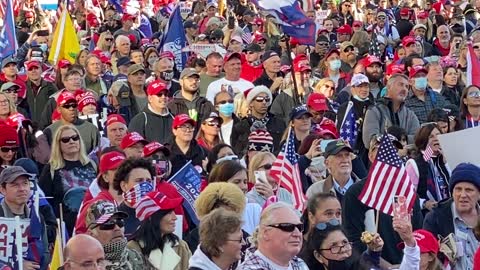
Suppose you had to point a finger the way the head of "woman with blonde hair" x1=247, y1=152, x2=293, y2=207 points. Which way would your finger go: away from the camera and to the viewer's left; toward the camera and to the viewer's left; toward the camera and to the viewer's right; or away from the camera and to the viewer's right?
toward the camera and to the viewer's right

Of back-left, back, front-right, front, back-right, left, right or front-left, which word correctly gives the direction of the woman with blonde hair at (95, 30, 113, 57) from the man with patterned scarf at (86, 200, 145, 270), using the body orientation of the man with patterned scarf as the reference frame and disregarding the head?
back-left

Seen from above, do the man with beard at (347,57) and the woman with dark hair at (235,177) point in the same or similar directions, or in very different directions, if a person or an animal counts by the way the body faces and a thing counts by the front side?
same or similar directions

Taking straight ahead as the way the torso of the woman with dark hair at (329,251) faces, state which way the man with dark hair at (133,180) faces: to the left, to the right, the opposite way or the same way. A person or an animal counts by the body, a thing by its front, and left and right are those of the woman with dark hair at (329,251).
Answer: the same way

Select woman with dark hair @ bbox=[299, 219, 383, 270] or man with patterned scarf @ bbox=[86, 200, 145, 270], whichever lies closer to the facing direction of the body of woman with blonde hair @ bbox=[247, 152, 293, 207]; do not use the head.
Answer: the woman with dark hair

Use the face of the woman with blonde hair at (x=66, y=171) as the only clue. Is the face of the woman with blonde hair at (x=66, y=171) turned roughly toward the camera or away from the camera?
toward the camera

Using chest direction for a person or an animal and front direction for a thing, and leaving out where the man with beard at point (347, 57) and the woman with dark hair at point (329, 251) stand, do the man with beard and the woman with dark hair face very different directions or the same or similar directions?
same or similar directions

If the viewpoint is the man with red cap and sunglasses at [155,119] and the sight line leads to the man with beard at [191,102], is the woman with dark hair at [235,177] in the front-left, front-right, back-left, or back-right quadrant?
back-right

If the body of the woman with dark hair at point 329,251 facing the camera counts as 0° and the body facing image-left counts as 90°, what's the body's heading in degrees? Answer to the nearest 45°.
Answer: approximately 315°

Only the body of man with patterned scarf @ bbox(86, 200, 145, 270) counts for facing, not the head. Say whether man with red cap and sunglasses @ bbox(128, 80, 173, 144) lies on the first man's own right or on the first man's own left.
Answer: on the first man's own left

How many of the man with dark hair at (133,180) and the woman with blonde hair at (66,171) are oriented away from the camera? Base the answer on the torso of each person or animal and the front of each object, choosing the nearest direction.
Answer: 0

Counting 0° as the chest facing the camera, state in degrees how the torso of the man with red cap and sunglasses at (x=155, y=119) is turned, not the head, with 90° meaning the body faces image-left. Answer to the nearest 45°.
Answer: approximately 315°

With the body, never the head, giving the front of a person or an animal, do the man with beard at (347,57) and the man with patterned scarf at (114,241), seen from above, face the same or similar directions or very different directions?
same or similar directions

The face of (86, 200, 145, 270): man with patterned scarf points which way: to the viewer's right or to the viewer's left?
to the viewer's right

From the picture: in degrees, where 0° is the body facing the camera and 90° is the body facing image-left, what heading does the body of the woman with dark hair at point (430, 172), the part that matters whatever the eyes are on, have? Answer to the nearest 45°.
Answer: approximately 315°

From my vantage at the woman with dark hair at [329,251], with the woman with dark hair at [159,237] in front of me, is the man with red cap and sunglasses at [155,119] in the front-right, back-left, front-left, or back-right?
front-right
